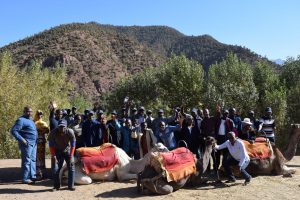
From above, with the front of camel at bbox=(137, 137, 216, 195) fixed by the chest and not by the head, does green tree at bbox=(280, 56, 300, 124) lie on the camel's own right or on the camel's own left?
on the camel's own left

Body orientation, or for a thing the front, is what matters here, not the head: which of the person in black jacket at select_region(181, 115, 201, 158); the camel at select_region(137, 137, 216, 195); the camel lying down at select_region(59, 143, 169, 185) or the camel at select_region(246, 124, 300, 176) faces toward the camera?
the person in black jacket

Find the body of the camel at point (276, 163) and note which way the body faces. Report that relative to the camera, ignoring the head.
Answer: to the viewer's right

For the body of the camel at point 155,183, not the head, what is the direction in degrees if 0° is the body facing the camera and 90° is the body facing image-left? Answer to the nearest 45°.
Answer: approximately 270°

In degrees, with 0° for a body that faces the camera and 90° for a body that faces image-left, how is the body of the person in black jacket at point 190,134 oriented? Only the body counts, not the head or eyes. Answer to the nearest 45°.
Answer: approximately 0°

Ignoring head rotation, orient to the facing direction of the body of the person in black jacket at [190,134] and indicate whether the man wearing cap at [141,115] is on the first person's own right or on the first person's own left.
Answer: on the first person's own right

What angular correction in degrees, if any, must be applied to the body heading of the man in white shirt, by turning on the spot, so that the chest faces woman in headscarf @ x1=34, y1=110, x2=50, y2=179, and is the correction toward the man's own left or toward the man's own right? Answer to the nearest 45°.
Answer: approximately 45° to the man's own right

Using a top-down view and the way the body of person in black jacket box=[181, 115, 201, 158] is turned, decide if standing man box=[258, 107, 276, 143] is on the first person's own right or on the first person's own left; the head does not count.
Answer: on the first person's own left

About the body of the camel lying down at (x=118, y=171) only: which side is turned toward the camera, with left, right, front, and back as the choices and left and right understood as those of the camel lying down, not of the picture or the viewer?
right
